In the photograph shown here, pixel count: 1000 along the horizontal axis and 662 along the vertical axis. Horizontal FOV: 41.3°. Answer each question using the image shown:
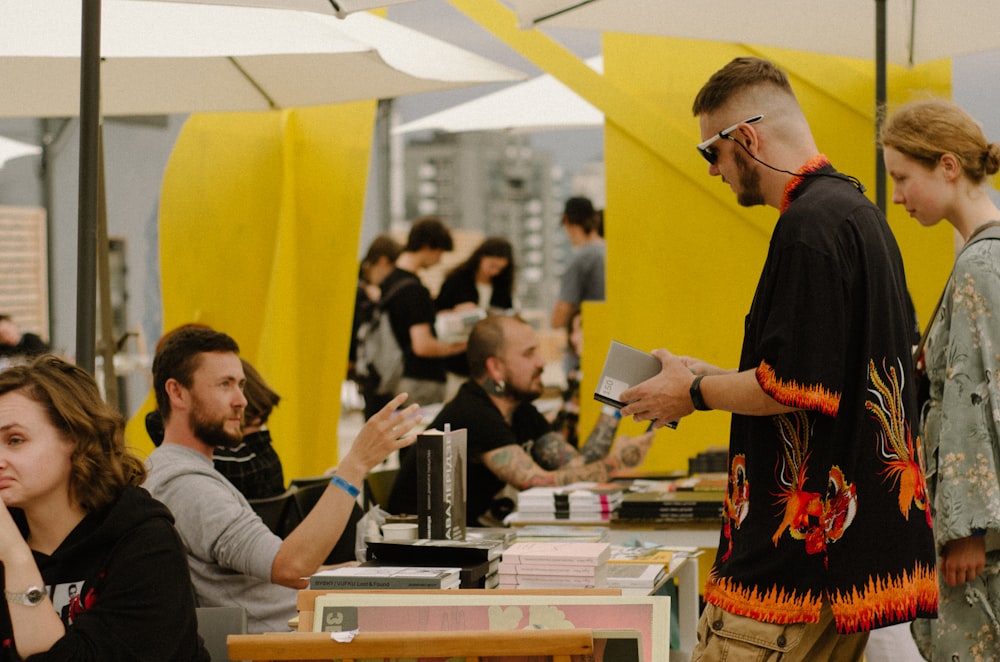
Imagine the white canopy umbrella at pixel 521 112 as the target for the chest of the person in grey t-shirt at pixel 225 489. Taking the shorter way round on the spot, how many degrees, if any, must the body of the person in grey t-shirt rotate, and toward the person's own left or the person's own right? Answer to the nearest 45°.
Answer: approximately 90° to the person's own left

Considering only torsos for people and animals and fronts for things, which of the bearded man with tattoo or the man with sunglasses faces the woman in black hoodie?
the man with sunglasses

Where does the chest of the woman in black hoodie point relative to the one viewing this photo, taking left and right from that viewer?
facing the viewer and to the left of the viewer

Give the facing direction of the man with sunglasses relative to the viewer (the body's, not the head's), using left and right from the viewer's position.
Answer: facing to the left of the viewer

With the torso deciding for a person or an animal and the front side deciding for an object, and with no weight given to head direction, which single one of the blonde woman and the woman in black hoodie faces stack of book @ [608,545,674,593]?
the blonde woman

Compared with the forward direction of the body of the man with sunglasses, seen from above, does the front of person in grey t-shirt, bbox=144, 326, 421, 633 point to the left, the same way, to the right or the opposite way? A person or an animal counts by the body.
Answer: the opposite way

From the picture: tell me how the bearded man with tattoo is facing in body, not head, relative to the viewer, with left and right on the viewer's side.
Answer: facing to the right of the viewer

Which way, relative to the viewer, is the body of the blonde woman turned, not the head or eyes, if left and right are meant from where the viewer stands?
facing to the left of the viewer

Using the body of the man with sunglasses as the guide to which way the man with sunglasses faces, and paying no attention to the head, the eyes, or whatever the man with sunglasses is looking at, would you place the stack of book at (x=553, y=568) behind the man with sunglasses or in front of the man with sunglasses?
in front

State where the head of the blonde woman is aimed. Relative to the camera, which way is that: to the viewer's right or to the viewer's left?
to the viewer's left

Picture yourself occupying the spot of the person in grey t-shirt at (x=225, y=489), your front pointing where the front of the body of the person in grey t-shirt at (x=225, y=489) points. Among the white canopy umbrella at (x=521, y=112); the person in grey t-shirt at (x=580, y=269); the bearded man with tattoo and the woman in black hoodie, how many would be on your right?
1

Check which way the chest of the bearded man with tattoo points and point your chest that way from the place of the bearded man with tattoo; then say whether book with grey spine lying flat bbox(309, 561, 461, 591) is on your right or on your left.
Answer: on your right

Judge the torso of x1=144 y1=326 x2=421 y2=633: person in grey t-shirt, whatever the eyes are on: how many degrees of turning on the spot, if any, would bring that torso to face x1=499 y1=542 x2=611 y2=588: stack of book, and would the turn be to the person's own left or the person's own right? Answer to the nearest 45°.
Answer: approximately 45° to the person's own right

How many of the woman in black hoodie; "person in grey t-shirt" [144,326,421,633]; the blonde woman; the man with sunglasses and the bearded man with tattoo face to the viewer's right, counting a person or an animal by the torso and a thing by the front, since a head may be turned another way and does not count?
2

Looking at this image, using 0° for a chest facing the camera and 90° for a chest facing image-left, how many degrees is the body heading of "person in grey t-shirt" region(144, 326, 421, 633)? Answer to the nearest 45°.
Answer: approximately 270°

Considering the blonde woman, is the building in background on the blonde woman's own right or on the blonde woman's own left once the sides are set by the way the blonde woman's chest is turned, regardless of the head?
on the blonde woman's own right
